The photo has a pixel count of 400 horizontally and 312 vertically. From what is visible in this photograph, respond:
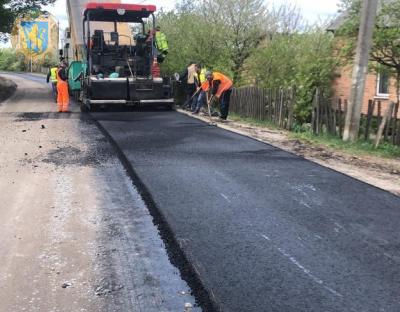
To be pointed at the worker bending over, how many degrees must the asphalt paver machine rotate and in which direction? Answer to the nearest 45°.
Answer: approximately 135° to its right

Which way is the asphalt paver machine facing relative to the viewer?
away from the camera

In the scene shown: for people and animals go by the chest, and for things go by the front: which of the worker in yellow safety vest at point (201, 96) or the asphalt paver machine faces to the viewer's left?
the worker in yellow safety vest

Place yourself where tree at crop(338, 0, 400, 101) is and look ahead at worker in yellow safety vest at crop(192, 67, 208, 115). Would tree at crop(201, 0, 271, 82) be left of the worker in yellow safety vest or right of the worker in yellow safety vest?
right

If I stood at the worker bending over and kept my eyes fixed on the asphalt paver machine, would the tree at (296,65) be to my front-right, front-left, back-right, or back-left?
back-right

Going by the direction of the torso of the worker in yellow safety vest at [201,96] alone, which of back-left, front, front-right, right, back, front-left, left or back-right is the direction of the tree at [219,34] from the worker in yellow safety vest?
right

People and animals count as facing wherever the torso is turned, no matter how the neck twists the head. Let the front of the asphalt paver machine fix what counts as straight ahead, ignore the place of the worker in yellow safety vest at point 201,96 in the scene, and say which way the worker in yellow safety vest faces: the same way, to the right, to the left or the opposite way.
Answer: to the left

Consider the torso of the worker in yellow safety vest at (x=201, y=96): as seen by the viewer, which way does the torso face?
to the viewer's left

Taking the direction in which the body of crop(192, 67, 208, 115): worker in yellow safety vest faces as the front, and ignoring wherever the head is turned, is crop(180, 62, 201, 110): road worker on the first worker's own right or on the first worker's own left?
on the first worker's own right

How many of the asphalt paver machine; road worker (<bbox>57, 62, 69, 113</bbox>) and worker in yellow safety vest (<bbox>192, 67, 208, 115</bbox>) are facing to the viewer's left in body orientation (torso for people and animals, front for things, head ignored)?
1

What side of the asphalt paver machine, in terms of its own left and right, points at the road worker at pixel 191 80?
right
